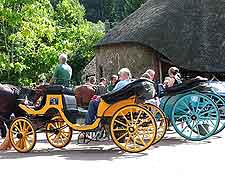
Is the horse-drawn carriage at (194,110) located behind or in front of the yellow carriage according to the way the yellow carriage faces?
behind

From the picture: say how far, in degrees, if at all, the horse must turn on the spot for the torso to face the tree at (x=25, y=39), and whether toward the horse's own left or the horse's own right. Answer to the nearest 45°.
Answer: approximately 90° to the horse's own right

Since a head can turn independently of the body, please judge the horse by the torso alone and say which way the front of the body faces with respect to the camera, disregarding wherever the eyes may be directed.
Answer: to the viewer's left

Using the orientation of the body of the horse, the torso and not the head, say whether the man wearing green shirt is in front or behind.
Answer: behind

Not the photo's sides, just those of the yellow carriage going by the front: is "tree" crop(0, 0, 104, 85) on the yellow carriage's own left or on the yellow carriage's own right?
on the yellow carriage's own right

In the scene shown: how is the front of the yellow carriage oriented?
to the viewer's left

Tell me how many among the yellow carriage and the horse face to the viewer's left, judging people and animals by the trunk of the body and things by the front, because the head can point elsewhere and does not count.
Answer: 2
